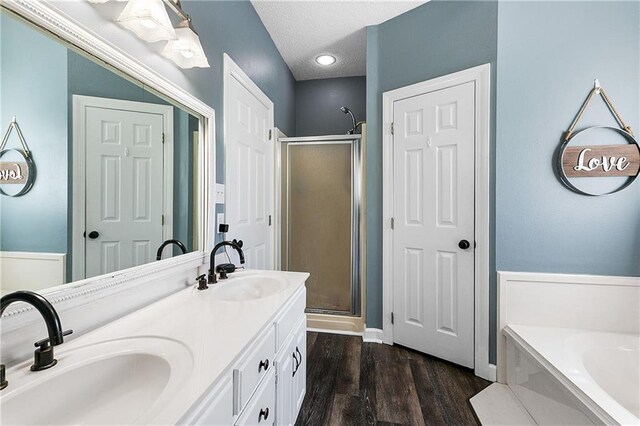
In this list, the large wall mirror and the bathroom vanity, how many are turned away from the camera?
0

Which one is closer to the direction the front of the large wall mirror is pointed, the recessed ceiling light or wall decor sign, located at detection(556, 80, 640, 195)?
the wall decor sign

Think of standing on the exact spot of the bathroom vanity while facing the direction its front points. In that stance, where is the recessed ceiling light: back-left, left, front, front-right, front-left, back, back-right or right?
left

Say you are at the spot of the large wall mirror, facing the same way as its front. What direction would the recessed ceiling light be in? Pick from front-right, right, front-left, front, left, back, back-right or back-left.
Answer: left

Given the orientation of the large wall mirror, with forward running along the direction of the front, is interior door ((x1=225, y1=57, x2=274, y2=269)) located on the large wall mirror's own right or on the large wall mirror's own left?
on the large wall mirror's own left

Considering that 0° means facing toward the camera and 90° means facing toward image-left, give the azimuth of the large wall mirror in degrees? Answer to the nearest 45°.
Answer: approximately 315°

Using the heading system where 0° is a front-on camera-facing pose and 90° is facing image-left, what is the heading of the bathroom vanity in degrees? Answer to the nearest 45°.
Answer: approximately 315°
